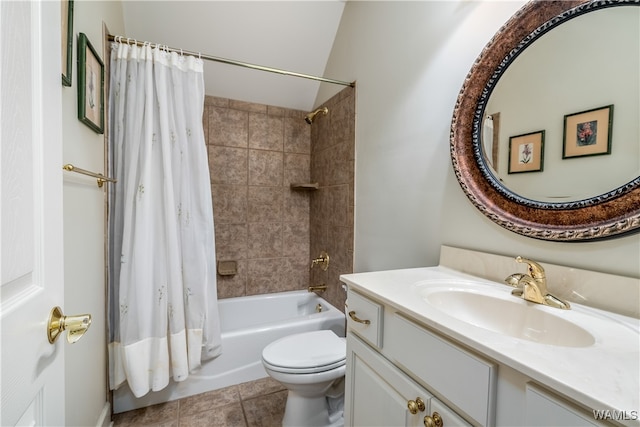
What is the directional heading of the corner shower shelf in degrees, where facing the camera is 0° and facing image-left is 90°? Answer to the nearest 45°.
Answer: approximately 45°

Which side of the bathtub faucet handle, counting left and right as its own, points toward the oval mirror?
left

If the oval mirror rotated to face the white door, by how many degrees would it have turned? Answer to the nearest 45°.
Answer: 0° — it already faces it

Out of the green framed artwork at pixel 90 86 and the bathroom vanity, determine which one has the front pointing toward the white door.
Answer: the bathroom vanity

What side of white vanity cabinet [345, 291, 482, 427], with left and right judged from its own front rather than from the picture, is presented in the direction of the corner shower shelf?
right

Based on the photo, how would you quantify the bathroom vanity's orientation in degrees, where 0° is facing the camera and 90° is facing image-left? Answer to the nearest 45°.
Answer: approximately 45°

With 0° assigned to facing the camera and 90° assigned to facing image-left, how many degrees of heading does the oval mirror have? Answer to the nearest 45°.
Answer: approximately 45°

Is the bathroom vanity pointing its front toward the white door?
yes

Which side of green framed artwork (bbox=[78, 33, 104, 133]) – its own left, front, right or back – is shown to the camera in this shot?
right
